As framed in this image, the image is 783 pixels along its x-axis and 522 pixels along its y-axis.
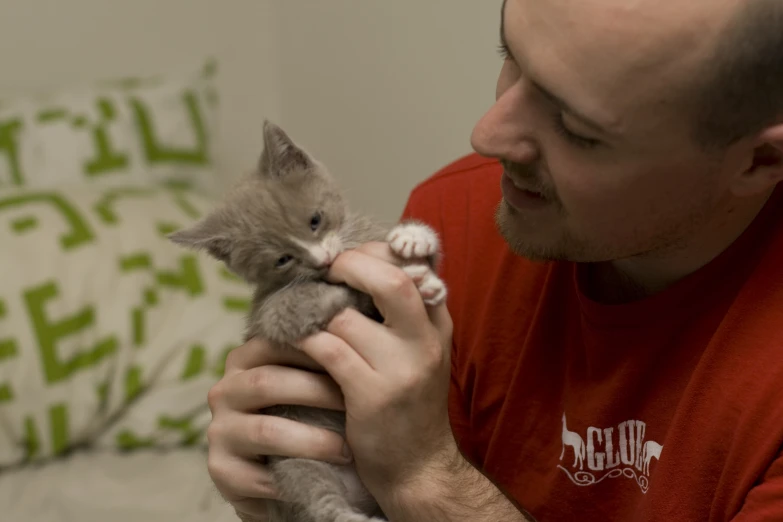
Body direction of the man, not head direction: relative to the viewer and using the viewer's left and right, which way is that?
facing the viewer and to the left of the viewer

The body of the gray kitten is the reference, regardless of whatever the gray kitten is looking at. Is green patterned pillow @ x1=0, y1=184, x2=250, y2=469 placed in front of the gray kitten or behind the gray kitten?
behind

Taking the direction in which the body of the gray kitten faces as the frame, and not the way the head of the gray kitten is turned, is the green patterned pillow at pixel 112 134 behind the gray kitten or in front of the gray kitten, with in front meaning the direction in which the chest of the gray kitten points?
behind

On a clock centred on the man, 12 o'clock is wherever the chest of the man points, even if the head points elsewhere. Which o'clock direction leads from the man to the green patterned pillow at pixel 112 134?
The green patterned pillow is roughly at 3 o'clock from the man.

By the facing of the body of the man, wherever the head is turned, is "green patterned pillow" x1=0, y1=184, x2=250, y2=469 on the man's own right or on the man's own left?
on the man's own right

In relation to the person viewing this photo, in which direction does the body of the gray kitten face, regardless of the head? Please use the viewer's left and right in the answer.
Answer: facing the viewer and to the right of the viewer
